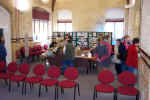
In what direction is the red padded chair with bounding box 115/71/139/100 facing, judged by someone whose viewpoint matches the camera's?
facing the viewer

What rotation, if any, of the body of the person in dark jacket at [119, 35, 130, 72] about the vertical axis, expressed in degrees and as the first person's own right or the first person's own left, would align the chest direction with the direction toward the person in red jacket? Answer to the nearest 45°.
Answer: approximately 45° to the first person's own right

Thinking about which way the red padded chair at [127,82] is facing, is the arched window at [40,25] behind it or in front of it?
behind

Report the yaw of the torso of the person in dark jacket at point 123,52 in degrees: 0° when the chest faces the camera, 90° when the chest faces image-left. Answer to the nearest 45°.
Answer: approximately 315°

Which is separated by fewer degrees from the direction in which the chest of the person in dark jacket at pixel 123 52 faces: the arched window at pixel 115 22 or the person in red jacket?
the person in red jacket

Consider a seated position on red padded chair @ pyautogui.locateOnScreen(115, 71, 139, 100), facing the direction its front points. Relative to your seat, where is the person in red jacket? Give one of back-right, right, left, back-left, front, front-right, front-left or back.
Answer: back
